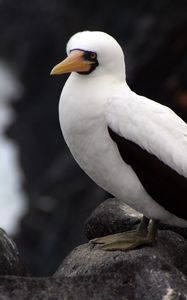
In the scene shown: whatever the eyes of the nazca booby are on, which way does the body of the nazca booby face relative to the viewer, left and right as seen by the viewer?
facing to the left of the viewer
